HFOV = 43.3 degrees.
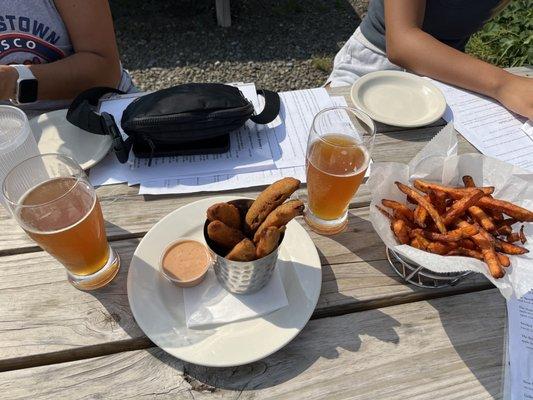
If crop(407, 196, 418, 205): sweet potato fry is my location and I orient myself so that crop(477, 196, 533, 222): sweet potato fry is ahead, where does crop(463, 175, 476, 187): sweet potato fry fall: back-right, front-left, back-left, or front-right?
front-left

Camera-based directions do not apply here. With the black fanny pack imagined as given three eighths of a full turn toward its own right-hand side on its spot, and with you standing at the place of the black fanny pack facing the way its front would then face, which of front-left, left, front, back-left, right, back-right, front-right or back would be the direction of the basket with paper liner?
back

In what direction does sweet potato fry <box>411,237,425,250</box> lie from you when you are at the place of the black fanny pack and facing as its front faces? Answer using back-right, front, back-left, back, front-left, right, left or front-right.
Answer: front-left

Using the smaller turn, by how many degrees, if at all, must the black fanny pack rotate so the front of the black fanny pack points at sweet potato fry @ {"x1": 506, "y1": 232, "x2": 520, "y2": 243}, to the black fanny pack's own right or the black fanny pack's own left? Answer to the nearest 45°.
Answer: approximately 45° to the black fanny pack's own left

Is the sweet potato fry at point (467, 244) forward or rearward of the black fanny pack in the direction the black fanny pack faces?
forward

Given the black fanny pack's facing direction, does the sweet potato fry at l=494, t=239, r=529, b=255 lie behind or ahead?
ahead

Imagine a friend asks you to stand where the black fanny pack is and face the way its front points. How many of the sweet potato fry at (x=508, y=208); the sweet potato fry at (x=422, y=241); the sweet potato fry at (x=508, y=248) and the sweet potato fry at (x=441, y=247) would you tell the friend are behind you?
0

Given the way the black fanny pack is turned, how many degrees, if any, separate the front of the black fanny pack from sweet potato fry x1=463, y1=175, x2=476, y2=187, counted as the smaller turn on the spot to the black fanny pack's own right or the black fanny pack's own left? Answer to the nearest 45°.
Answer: approximately 45° to the black fanny pack's own left

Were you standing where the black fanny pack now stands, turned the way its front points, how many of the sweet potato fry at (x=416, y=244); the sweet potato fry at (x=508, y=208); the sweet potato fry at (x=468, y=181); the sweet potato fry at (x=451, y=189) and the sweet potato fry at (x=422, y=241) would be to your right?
0
